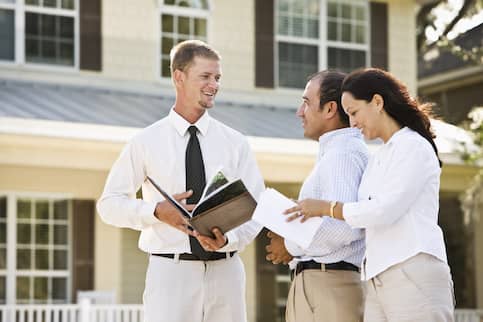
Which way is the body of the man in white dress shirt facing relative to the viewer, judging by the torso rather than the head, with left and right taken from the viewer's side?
facing the viewer

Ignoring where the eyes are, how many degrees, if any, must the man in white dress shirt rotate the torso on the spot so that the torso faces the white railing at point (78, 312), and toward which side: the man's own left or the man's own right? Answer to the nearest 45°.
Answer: approximately 180°

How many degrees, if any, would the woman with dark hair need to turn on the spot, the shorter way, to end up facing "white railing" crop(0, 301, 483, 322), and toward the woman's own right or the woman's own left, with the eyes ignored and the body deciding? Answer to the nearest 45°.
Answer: approximately 45° to the woman's own right

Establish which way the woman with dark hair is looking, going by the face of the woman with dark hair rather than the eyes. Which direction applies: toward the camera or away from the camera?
toward the camera

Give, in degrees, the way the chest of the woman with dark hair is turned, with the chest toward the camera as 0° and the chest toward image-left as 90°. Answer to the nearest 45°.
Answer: approximately 90°

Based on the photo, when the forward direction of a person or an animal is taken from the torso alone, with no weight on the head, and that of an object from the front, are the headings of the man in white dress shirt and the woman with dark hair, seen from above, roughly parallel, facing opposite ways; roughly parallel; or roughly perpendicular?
roughly perpendicular

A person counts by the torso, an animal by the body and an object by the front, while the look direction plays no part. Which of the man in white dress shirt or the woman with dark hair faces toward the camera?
the man in white dress shirt

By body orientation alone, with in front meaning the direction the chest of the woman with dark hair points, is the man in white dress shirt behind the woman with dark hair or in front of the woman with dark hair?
in front

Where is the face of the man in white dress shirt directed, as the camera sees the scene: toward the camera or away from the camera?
toward the camera

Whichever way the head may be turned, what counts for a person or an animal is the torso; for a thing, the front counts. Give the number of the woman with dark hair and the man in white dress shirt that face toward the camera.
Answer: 1
